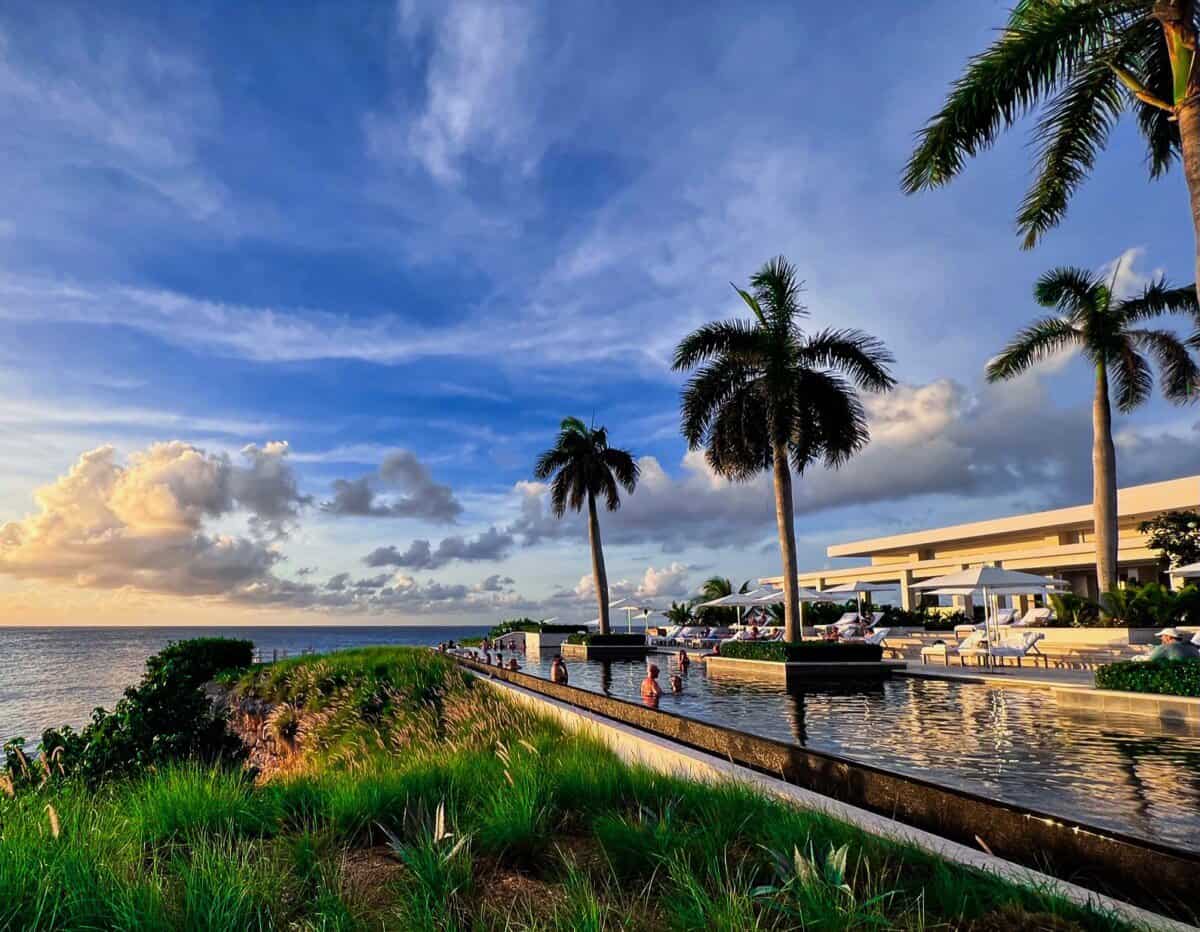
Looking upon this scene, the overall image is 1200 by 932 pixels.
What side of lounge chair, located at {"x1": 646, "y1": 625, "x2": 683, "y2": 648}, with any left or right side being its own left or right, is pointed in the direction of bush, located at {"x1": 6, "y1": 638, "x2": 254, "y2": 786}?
left

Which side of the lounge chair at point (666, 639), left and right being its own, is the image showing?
left

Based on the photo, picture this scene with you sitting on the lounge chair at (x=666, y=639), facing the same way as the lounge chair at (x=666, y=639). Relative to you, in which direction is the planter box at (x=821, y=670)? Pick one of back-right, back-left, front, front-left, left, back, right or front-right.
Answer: left

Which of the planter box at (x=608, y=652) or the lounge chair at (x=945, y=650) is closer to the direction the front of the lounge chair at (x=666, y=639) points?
the planter box

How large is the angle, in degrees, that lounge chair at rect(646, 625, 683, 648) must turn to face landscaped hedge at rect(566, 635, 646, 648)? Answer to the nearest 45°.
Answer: approximately 45° to its left

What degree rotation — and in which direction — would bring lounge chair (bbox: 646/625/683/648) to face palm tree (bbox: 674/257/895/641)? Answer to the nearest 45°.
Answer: approximately 90° to its left

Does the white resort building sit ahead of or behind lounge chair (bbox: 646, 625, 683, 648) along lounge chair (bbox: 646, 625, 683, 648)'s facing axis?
behind

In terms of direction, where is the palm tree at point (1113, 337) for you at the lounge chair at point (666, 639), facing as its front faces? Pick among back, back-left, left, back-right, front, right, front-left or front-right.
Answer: back-left

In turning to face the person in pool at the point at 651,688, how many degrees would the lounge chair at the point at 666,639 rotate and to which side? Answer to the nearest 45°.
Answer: approximately 90° to its left
